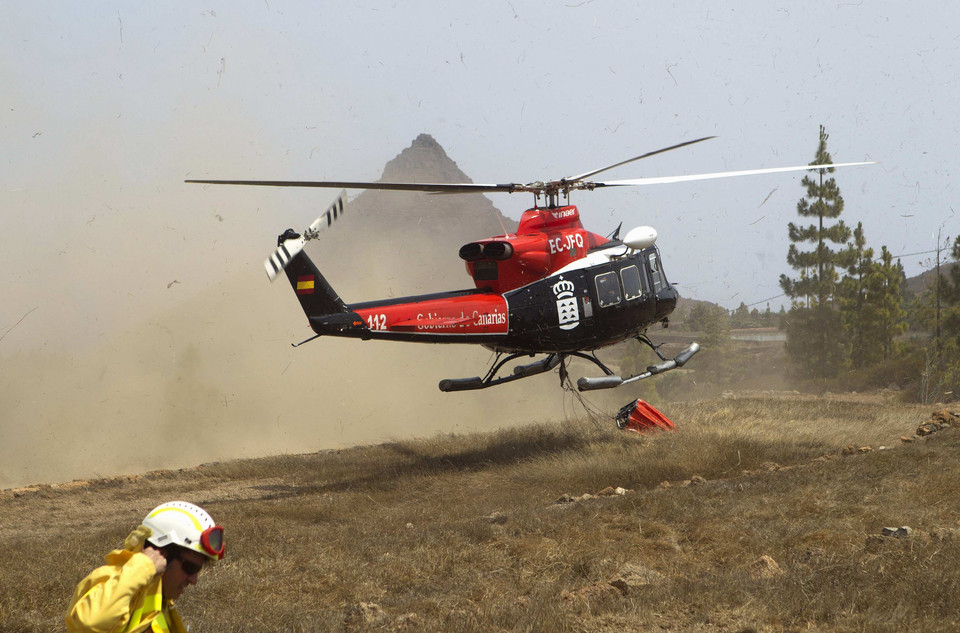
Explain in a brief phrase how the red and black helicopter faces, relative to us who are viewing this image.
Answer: facing away from the viewer and to the right of the viewer

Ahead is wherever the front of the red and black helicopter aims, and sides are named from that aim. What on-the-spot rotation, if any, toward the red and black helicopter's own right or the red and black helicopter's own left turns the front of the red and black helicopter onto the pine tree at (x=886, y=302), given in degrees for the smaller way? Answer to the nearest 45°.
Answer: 0° — it already faces it

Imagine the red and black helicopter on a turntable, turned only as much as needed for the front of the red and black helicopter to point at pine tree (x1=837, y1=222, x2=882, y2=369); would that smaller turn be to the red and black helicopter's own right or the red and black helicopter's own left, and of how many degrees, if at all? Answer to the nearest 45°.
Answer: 0° — it already faces it

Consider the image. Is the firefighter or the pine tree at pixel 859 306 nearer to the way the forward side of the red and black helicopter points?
the pine tree

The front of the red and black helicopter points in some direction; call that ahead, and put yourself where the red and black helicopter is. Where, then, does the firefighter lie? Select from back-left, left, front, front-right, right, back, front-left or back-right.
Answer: back-right
